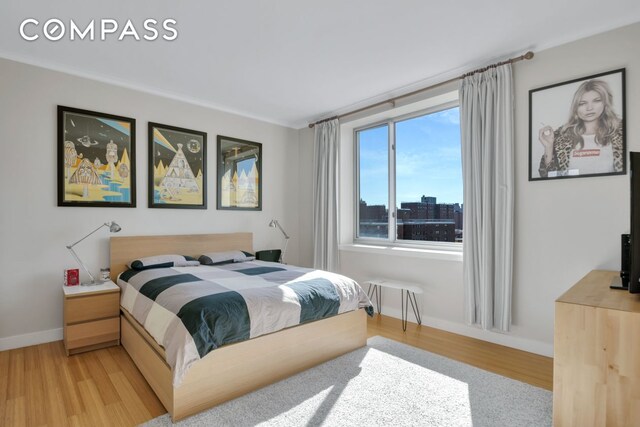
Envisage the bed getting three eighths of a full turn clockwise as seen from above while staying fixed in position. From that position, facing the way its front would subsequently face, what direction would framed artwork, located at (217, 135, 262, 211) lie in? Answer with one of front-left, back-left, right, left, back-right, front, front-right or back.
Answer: right

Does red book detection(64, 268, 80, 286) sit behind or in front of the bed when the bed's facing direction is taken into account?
behind

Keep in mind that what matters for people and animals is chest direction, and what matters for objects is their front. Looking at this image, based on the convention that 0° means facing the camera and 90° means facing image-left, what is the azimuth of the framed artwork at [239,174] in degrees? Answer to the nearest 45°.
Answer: approximately 315°

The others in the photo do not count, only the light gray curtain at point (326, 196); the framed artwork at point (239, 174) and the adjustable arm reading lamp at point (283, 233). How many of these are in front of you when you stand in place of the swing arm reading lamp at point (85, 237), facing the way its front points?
3

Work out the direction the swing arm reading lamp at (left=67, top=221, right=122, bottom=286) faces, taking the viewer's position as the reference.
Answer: facing to the right of the viewer

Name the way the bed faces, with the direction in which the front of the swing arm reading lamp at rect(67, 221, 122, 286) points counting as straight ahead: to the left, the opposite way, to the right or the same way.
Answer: to the right

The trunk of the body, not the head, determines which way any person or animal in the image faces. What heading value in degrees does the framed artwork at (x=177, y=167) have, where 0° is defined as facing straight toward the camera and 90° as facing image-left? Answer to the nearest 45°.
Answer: approximately 315°

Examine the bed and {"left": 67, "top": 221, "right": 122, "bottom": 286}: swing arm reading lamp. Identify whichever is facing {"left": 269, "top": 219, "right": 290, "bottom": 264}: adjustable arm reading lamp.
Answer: {"left": 67, "top": 221, "right": 122, "bottom": 286}: swing arm reading lamp

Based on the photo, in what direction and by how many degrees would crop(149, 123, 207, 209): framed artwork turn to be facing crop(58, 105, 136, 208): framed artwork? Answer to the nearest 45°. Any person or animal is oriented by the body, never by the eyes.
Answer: approximately 135° to its right
